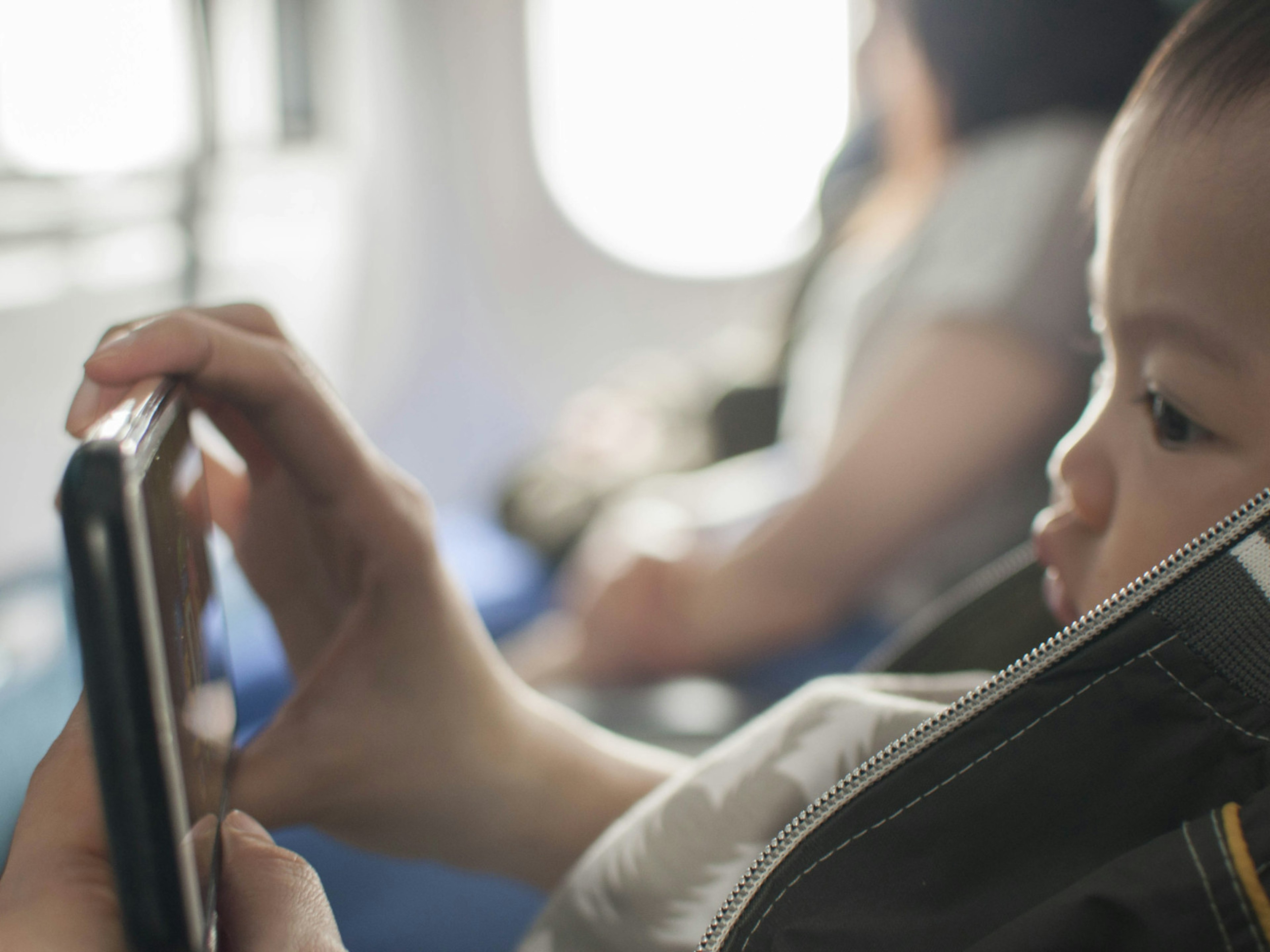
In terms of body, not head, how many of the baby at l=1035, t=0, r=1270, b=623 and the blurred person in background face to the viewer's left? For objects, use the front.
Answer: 2

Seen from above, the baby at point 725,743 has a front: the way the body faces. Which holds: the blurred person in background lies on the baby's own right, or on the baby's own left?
on the baby's own right

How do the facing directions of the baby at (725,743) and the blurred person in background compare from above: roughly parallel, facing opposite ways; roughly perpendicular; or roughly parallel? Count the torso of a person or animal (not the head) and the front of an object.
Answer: roughly parallel

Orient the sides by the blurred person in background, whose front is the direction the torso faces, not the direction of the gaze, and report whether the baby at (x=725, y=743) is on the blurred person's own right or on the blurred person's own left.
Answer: on the blurred person's own left

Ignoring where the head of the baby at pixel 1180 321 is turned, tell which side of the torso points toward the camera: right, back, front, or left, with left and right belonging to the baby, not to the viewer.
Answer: left

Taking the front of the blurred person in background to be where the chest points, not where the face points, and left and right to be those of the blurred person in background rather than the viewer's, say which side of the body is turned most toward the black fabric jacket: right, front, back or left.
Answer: left

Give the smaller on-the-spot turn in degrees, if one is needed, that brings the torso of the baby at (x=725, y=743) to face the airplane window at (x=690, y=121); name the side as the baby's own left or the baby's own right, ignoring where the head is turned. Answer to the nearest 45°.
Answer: approximately 90° to the baby's own right

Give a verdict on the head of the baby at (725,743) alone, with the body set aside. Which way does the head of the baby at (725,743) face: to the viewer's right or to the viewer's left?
to the viewer's left

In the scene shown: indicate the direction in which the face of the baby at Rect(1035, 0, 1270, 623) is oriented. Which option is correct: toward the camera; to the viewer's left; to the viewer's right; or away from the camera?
to the viewer's left

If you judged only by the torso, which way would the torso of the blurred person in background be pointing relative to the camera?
to the viewer's left
